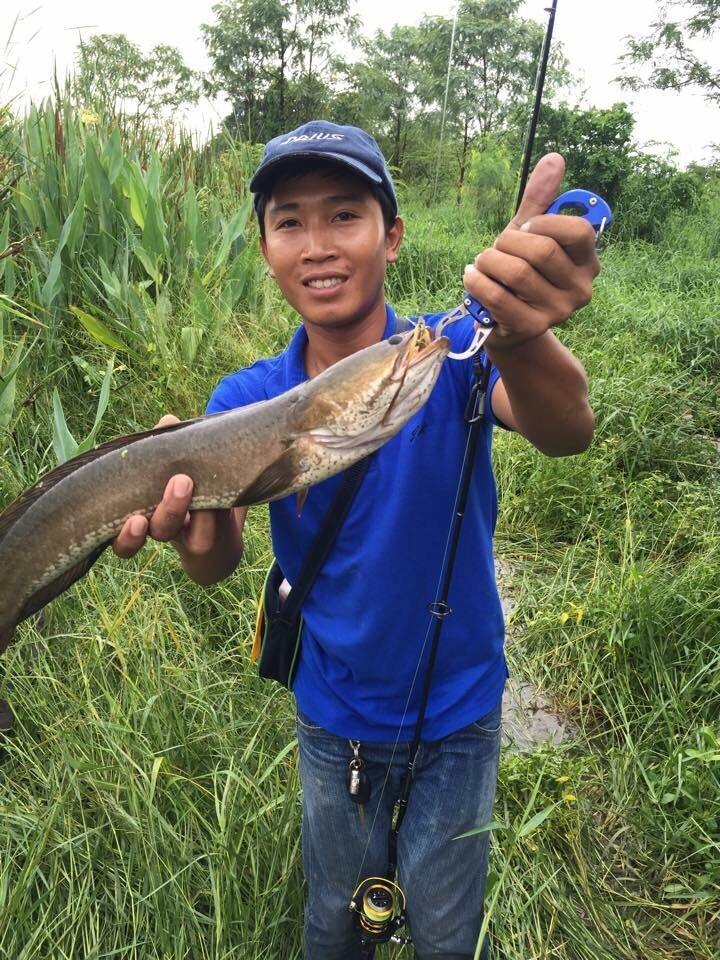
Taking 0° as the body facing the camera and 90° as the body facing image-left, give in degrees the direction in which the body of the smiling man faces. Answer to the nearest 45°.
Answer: approximately 0°

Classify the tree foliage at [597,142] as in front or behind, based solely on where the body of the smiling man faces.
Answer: behind

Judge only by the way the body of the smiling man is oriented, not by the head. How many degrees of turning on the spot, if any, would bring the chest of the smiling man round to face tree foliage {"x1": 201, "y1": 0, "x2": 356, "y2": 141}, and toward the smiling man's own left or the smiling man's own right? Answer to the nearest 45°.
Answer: approximately 180°
